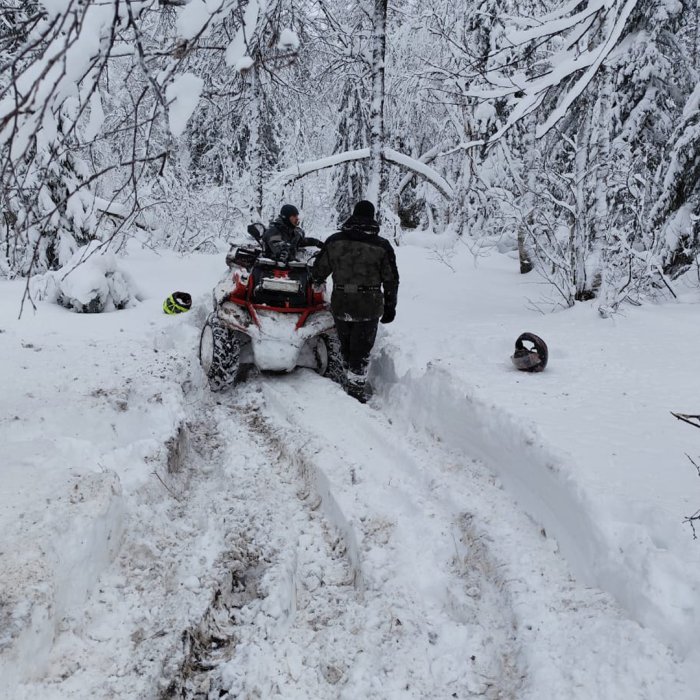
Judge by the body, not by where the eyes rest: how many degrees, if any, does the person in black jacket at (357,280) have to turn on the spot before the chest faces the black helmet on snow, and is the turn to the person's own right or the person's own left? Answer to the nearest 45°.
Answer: approximately 135° to the person's own right

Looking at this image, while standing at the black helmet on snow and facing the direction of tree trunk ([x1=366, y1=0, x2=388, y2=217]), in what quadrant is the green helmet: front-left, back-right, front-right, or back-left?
front-left

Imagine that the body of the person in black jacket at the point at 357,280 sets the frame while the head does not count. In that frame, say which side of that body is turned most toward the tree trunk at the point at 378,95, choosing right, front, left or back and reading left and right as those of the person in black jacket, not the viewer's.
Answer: front

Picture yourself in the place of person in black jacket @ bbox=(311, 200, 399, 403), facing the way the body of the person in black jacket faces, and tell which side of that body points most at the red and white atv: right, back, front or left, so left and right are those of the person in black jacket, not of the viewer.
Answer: left

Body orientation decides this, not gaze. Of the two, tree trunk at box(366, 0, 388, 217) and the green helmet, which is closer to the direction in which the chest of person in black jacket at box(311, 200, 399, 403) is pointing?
the tree trunk

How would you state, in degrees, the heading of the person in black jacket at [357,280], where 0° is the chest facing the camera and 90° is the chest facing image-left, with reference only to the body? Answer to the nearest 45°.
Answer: approximately 180°

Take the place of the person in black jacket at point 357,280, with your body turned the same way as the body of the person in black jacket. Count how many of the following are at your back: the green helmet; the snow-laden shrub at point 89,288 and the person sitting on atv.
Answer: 0

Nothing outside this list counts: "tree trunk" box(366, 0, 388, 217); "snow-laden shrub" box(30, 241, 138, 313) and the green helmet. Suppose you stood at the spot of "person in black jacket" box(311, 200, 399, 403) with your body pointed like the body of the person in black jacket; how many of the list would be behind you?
0

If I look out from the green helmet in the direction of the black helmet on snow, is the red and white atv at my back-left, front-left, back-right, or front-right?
front-right

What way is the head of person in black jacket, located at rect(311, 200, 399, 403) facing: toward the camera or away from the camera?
away from the camera

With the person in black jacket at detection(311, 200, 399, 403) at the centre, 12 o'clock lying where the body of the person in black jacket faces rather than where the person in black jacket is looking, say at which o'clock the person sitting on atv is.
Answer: The person sitting on atv is roughly at 11 o'clock from the person in black jacket.

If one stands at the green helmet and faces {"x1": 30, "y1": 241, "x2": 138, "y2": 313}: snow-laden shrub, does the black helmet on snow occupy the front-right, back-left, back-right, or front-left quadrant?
back-left

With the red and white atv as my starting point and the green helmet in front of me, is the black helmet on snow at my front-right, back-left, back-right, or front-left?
back-right

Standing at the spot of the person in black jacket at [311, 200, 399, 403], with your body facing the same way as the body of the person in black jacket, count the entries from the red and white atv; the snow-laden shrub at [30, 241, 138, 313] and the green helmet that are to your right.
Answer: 0

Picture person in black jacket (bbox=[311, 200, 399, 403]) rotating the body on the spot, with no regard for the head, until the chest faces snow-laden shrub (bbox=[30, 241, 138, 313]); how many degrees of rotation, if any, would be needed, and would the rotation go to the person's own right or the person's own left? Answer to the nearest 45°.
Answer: approximately 45° to the person's own left
